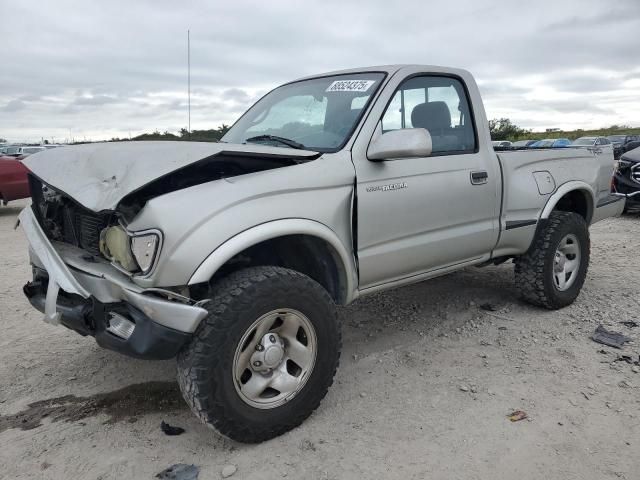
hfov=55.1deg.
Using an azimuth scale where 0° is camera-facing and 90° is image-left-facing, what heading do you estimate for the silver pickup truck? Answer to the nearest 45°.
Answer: approximately 45°

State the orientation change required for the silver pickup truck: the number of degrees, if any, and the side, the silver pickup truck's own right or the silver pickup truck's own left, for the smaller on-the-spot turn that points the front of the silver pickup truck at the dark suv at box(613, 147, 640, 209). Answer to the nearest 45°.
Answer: approximately 180°

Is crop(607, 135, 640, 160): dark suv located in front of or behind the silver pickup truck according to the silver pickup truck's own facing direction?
behind

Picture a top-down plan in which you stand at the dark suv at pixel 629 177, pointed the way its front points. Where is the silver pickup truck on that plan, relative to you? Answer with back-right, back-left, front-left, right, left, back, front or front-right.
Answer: front-left

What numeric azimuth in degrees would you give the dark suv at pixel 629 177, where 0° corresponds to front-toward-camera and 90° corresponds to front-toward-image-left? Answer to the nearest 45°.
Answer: approximately 45°
